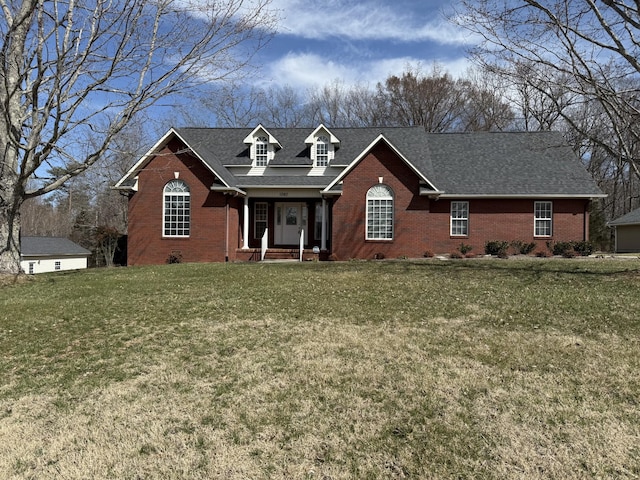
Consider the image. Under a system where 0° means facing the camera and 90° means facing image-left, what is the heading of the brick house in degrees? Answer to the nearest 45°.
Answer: approximately 0°

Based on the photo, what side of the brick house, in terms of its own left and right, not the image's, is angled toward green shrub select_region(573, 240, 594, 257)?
left

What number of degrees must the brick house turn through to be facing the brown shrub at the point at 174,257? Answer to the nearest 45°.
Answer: approximately 90° to its right

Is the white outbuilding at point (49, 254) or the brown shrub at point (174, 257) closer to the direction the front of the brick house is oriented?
the brown shrub

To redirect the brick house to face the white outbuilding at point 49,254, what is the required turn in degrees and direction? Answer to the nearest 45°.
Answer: approximately 135° to its right

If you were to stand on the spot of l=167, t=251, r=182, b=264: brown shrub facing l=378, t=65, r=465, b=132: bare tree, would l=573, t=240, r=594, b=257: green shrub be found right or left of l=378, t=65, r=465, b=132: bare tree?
right
